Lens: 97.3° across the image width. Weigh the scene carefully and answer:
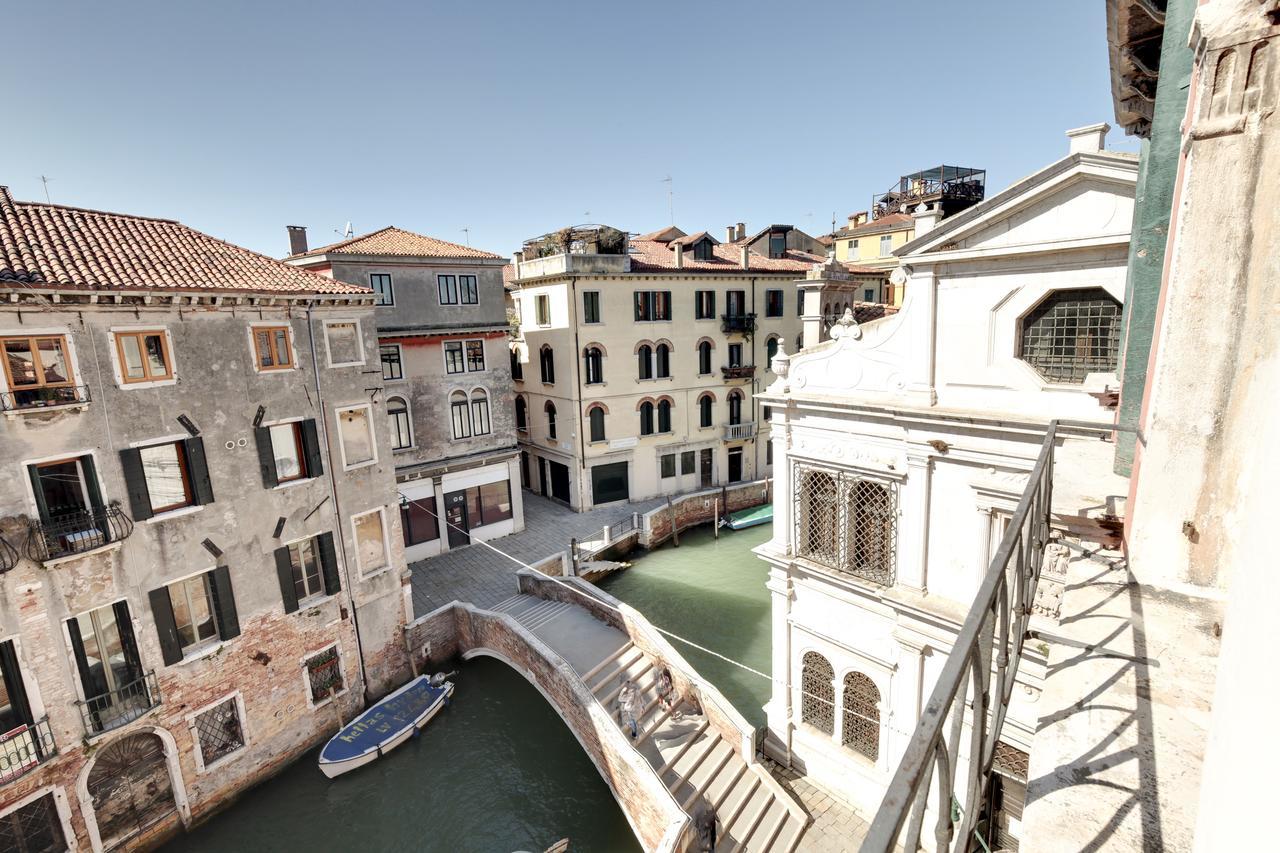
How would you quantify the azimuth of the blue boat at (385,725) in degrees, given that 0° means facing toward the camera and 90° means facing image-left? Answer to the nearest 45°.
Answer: approximately 45°

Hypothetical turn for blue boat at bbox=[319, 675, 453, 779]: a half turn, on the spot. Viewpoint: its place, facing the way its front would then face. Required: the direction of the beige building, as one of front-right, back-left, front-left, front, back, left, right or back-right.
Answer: front

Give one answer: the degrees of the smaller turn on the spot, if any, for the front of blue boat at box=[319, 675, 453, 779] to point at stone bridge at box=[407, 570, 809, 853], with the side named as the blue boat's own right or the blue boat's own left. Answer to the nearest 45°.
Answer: approximately 90° to the blue boat's own left
